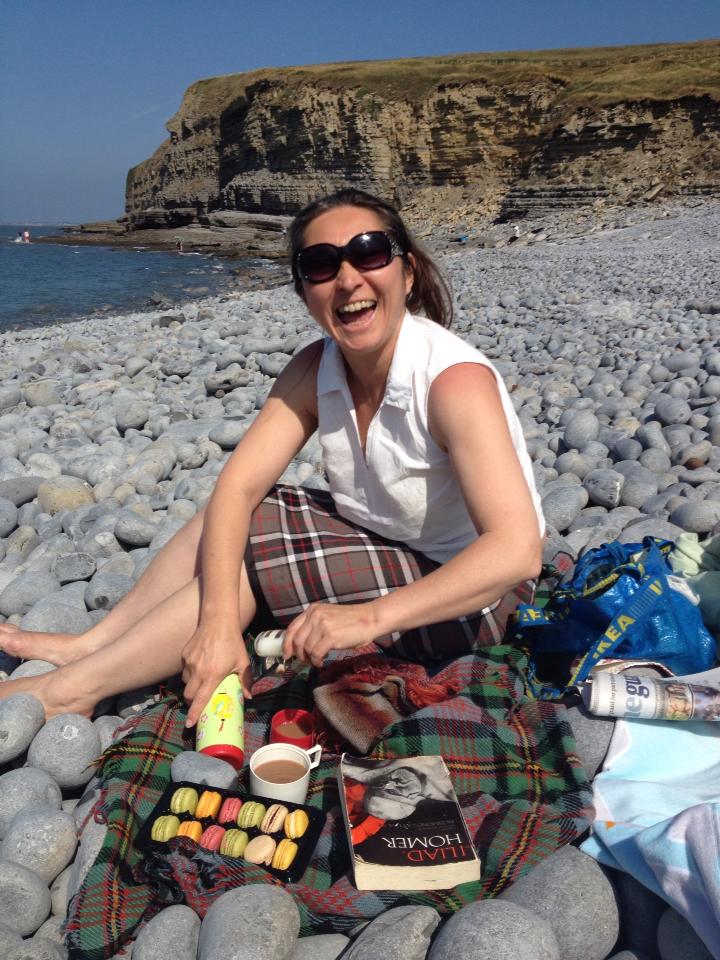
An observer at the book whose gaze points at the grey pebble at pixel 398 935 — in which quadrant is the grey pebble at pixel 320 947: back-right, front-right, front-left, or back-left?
front-right

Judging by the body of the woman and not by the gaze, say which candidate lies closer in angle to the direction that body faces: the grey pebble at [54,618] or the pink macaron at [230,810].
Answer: the pink macaron

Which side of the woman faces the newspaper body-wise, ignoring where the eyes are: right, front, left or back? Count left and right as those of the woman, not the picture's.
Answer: left

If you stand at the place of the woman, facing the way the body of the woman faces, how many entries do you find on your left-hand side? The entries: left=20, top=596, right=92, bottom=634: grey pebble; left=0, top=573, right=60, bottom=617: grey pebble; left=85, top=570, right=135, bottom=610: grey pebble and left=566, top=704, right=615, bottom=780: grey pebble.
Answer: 1

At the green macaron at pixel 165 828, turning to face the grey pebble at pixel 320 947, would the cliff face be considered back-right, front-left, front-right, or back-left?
back-left

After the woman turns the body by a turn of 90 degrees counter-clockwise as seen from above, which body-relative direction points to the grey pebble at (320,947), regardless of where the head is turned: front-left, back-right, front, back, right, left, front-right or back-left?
front-right

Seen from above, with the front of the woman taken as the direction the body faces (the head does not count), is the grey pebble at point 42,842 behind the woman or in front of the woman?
in front

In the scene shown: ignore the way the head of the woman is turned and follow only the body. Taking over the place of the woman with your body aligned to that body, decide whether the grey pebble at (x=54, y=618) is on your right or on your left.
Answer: on your right

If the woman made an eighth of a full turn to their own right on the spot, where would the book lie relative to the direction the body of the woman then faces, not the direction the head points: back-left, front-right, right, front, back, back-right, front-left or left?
left

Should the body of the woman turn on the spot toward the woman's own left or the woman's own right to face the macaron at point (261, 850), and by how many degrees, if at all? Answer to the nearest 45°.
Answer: approximately 45° to the woman's own left

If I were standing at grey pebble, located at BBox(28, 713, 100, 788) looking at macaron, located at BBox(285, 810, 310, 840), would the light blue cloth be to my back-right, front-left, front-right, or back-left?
front-left

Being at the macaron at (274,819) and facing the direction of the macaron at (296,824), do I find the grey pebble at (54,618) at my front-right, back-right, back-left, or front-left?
back-left

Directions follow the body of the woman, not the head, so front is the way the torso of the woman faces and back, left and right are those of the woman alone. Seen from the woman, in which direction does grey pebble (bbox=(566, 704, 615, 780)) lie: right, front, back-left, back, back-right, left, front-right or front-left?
left

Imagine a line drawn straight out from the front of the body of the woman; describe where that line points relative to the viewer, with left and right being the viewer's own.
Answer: facing the viewer and to the left of the viewer

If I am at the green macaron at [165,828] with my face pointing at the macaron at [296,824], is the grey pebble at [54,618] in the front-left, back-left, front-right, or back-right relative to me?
back-left

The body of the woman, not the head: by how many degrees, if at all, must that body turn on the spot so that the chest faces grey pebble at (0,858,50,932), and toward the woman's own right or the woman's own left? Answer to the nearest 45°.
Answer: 0° — they already face it

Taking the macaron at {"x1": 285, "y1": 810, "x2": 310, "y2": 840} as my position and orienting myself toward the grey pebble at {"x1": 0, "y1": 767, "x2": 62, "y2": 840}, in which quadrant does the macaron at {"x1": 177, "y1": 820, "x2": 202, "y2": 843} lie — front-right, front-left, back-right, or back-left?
front-left

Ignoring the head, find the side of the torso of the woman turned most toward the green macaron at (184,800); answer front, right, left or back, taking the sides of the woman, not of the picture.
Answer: front

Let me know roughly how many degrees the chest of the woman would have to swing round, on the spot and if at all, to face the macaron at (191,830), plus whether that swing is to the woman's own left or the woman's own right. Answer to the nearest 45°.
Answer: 0° — they already face it
